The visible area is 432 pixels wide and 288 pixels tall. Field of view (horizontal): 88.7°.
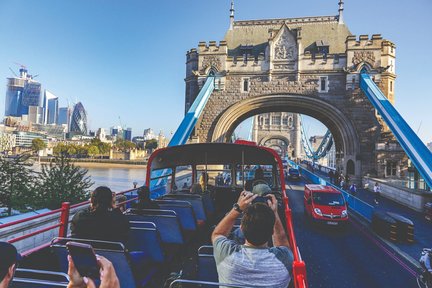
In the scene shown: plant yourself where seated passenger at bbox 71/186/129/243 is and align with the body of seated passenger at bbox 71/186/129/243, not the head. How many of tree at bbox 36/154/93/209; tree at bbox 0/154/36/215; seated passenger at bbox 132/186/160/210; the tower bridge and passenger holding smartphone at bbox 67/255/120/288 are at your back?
1

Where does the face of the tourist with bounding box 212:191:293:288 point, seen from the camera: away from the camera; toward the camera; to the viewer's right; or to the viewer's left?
away from the camera

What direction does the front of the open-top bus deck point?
away from the camera

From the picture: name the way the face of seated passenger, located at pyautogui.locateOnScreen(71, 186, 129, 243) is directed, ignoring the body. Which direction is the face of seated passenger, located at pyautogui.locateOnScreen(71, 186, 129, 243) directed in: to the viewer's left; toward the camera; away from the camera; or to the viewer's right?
away from the camera

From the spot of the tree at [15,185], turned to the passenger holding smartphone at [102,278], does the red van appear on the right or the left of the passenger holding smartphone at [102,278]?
left

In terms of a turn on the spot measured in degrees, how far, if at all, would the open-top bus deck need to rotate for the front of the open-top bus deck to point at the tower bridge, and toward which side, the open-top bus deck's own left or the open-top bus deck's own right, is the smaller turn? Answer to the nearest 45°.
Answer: approximately 45° to the open-top bus deck's own right

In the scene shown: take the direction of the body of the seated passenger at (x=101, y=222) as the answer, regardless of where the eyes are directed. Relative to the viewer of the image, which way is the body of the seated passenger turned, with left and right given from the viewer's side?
facing away from the viewer

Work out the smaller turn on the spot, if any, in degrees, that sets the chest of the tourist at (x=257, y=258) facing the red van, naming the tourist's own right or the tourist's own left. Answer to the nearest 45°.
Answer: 0° — they already face it

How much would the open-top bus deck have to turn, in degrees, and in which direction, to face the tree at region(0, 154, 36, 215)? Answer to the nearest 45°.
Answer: approximately 45° to its left

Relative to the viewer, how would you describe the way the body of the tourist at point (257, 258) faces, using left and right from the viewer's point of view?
facing away from the viewer

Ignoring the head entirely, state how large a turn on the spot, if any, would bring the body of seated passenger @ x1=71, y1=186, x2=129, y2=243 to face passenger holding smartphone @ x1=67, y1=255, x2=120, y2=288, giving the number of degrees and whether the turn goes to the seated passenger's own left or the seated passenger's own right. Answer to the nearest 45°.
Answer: approximately 180°

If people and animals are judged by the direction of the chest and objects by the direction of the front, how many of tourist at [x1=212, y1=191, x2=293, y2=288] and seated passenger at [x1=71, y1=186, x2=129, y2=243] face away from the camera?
2

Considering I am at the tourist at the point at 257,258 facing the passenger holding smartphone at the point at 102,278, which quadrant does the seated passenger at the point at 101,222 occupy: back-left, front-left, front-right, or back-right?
front-right

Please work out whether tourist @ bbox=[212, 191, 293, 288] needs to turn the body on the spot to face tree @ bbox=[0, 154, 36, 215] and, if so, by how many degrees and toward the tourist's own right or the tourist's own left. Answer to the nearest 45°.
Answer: approximately 45° to the tourist's own left
